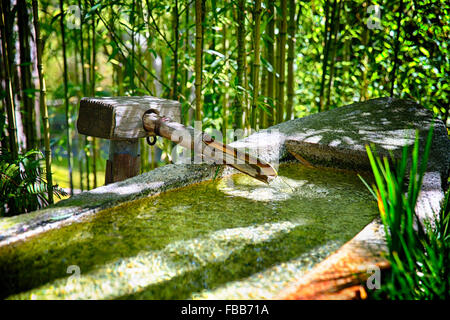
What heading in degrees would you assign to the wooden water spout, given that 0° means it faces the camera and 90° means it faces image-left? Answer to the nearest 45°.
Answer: approximately 315°

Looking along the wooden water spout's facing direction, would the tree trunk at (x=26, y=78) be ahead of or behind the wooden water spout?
behind

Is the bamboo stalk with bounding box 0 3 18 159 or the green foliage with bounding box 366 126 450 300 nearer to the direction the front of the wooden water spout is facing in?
the green foliage

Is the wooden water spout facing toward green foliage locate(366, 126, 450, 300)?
yes

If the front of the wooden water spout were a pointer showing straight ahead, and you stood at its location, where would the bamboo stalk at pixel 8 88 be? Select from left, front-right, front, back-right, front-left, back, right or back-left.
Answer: back
